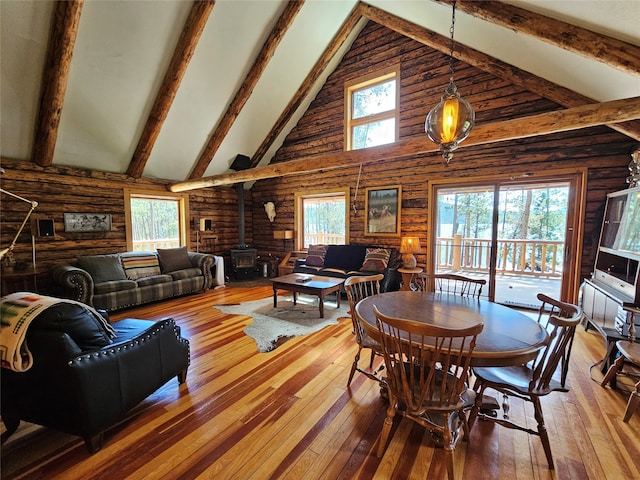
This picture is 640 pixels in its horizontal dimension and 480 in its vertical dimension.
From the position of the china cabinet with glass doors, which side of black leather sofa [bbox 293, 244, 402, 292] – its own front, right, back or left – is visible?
left

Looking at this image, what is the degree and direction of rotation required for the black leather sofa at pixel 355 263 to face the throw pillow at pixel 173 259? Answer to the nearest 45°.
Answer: approximately 45° to its right

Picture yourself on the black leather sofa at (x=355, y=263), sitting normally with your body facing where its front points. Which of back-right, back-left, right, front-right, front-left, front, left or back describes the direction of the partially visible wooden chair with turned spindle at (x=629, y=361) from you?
left

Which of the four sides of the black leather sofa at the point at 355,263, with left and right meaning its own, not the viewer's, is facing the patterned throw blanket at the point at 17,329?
front

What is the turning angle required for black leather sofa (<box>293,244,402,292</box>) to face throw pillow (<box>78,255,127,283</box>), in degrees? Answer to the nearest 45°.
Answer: approximately 45° to its right

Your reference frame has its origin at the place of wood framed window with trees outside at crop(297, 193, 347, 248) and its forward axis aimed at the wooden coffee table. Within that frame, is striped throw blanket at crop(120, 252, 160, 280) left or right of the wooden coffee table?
right

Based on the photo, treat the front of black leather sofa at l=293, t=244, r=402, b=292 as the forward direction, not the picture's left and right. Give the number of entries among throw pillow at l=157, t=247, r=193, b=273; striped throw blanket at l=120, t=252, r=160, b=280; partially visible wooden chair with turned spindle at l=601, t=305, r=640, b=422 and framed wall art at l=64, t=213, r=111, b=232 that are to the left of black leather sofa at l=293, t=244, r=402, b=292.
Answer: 1

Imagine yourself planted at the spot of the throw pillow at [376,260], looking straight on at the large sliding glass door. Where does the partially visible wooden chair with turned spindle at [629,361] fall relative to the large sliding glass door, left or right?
right

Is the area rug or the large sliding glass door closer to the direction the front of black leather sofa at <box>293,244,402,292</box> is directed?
the area rug

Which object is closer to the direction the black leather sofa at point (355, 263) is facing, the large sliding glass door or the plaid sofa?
the plaid sofa

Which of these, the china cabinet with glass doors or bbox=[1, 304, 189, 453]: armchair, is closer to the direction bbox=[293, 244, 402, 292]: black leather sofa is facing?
the armchair

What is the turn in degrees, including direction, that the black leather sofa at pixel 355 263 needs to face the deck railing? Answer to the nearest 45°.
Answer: approximately 135° to its left

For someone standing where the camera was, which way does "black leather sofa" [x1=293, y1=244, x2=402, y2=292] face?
facing the viewer and to the left of the viewer

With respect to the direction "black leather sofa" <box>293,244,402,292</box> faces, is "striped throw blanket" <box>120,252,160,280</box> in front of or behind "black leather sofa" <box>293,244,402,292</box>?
in front

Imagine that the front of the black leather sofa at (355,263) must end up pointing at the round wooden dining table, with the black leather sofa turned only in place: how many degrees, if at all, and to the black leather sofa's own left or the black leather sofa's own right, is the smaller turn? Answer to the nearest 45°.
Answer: approximately 45° to the black leather sofa's own left

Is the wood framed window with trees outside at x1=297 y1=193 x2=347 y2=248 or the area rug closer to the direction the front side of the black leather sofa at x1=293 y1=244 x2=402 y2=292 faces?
the area rug

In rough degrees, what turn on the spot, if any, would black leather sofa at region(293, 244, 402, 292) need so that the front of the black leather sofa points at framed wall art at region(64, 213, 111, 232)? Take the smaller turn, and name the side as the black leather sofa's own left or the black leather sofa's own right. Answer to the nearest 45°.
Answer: approximately 45° to the black leather sofa's own right
